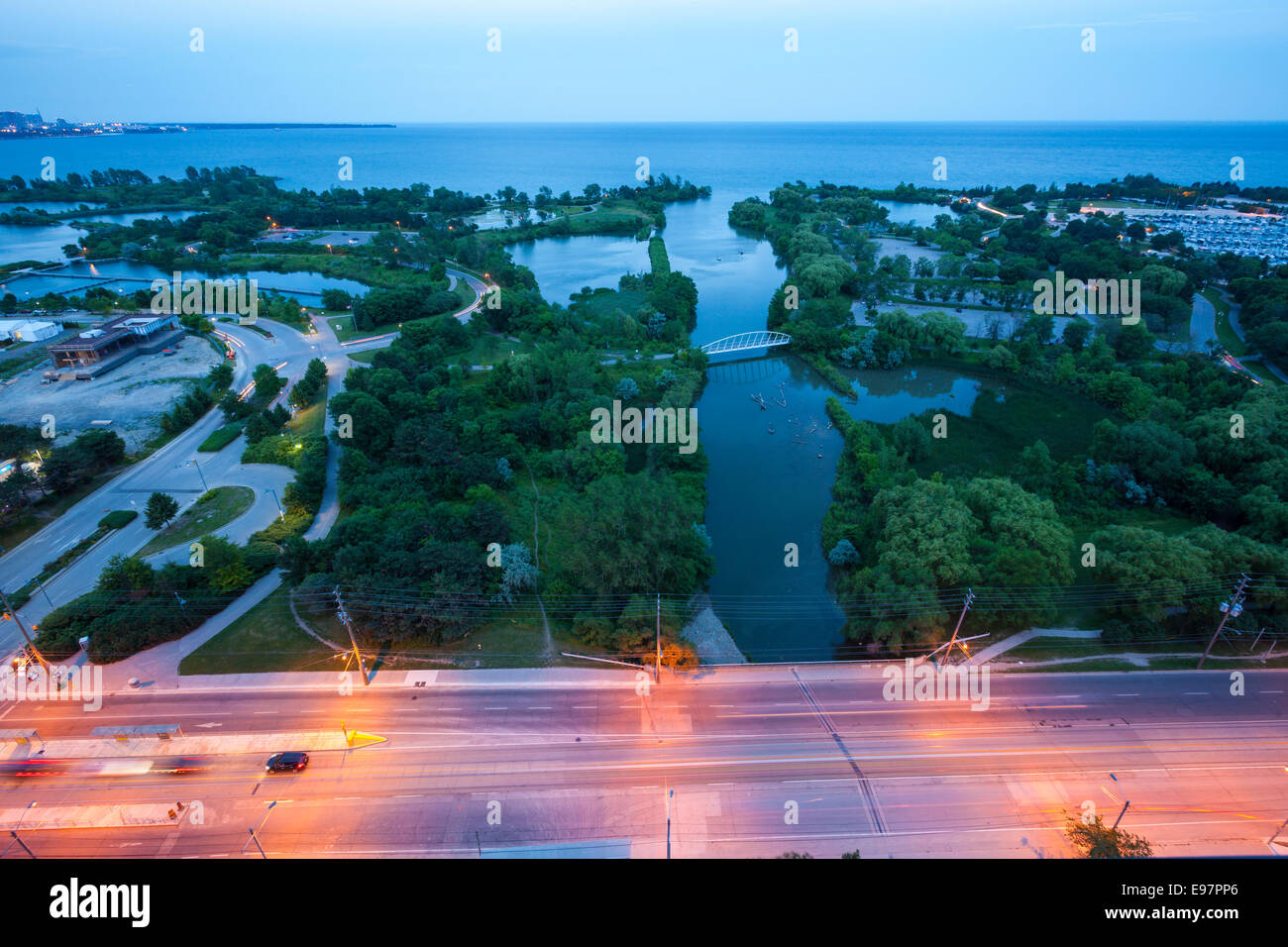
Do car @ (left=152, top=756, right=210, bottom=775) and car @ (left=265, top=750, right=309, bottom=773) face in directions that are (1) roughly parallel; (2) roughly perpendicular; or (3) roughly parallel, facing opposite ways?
roughly parallel
